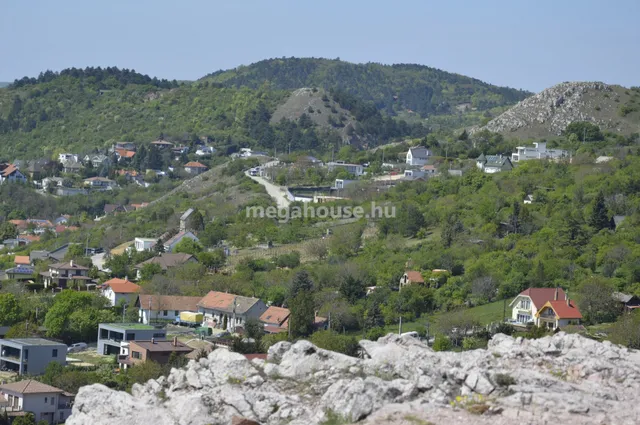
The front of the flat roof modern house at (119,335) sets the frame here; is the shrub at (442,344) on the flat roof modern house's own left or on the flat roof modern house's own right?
on the flat roof modern house's own left

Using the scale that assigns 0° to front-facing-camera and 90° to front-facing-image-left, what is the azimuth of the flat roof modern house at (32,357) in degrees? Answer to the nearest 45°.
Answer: approximately 45°

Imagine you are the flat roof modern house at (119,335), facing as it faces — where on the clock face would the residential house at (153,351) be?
The residential house is roughly at 10 o'clock from the flat roof modern house.

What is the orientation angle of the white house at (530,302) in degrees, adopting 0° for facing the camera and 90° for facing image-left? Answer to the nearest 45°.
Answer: approximately 45°

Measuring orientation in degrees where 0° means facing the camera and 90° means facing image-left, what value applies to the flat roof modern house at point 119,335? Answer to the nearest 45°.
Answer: approximately 45°

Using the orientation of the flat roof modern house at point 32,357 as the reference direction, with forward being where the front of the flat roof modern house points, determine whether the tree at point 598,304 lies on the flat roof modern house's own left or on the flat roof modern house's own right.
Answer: on the flat roof modern house's own left
